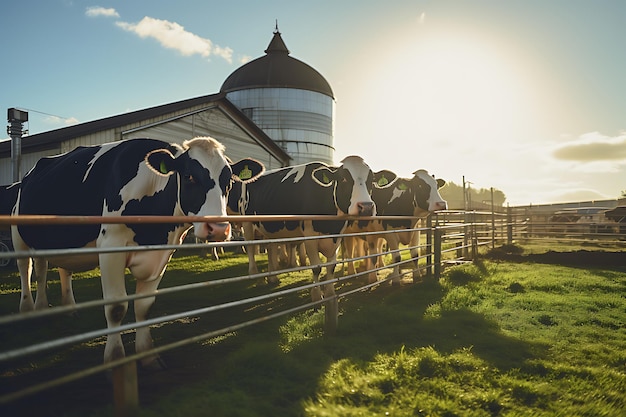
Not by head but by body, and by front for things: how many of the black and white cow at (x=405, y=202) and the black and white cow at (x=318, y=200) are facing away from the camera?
0

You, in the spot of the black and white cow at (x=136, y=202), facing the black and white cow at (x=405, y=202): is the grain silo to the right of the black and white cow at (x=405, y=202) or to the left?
left

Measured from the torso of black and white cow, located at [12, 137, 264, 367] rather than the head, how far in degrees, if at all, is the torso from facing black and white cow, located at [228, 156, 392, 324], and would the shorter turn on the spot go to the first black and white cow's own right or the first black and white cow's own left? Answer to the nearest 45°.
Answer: approximately 90° to the first black and white cow's own left

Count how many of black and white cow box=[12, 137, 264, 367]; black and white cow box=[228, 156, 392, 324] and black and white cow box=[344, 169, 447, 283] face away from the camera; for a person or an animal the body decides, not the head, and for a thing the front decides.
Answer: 0

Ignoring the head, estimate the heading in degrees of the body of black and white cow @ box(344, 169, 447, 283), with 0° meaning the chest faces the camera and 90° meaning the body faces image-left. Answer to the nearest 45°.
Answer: approximately 315°

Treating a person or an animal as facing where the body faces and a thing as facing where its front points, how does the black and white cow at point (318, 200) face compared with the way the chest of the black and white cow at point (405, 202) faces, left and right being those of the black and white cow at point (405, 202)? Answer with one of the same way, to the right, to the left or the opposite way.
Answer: the same way

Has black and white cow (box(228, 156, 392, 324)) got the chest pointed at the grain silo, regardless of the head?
no

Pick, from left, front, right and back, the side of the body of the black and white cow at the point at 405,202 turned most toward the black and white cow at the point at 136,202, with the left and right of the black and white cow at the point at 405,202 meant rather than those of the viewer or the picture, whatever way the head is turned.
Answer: right

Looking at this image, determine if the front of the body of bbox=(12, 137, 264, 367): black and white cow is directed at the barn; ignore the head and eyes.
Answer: no

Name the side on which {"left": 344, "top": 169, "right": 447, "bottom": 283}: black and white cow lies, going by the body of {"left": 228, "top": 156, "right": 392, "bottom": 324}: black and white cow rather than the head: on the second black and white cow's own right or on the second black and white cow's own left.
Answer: on the second black and white cow's own left

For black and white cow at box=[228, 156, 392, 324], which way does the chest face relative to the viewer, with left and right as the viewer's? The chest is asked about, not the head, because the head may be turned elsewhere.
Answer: facing the viewer and to the right of the viewer

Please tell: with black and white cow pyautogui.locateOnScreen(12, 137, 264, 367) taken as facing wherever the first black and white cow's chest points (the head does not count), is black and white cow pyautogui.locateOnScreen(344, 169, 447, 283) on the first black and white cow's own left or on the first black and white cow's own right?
on the first black and white cow's own left

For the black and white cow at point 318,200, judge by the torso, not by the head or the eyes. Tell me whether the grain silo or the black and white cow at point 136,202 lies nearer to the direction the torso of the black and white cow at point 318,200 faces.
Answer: the black and white cow

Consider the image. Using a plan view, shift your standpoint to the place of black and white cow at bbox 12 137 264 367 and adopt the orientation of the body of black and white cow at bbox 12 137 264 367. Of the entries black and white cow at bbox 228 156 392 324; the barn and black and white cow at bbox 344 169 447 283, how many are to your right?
0

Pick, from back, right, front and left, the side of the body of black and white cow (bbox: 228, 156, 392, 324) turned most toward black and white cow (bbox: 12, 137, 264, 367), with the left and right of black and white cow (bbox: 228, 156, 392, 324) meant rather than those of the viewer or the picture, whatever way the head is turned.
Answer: right

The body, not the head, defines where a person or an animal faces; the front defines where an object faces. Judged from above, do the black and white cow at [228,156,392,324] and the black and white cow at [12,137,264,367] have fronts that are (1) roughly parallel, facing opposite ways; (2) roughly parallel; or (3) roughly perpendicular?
roughly parallel
